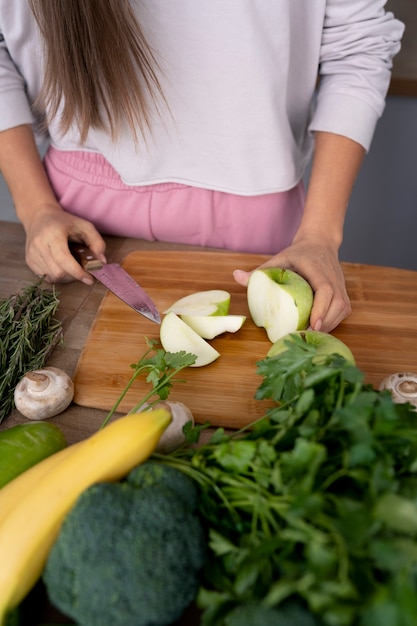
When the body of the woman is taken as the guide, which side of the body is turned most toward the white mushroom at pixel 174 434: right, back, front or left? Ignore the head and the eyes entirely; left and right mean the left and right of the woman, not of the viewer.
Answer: front

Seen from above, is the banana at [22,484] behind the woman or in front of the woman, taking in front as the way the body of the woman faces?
in front

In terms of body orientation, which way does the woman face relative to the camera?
toward the camera

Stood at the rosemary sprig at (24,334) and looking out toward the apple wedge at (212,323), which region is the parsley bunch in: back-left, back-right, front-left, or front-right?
front-right

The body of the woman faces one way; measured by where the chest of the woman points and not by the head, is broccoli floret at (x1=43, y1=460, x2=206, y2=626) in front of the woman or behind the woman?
in front

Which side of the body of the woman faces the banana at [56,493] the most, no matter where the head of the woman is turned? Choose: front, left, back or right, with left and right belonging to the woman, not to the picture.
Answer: front
